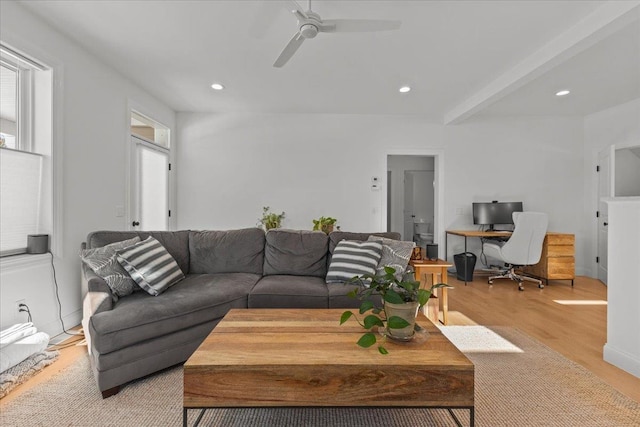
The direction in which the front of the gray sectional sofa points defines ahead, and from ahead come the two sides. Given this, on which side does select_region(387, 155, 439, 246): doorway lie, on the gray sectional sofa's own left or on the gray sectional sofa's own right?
on the gray sectional sofa's own left

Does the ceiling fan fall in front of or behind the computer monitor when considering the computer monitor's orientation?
in front

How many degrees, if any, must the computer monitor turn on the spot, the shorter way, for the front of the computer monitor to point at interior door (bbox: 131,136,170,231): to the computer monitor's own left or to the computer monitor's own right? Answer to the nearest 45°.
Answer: approximately 45° to the computer monitor's own right

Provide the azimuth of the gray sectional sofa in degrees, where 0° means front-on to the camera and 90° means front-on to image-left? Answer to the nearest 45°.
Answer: approximately 0°

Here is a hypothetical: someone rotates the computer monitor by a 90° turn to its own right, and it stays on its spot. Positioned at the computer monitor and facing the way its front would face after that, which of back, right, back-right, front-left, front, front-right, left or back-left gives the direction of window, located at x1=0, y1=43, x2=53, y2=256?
front-left

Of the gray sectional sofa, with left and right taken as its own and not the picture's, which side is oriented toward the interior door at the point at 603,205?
left

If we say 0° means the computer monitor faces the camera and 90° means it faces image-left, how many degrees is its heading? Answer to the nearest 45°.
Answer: approximately 0°

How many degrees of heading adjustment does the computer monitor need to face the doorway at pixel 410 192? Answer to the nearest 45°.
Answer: approximately 135° to its right

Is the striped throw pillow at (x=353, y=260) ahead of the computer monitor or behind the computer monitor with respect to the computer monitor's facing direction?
ahead

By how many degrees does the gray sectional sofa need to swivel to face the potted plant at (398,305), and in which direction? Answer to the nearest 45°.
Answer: approximately 45° to its left
